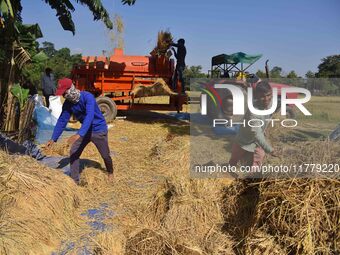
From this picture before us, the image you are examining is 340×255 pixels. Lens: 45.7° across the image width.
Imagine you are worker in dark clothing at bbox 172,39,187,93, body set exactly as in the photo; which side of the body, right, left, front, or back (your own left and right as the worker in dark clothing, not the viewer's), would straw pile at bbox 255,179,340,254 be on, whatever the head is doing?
left

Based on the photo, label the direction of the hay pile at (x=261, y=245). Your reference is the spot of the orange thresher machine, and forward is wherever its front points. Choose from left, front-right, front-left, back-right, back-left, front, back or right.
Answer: right

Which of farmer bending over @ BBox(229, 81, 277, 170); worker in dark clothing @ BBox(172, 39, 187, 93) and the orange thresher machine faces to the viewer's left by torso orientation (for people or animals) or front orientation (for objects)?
the worker in dark clothing

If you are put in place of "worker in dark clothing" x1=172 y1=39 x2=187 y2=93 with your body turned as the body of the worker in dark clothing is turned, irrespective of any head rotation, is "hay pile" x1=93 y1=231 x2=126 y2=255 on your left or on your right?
on your left

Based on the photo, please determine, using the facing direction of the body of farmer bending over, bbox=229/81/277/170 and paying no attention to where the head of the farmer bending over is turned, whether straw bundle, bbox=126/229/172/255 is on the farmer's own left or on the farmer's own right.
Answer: on the farmer's own right

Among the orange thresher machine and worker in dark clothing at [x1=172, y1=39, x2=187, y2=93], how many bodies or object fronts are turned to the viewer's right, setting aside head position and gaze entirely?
1

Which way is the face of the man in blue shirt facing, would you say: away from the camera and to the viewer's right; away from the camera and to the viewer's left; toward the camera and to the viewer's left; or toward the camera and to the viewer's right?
toward the camera and to the viewer's left

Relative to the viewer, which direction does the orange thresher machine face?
to the viewer's right

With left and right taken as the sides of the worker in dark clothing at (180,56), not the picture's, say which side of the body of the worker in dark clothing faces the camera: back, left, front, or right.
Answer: left

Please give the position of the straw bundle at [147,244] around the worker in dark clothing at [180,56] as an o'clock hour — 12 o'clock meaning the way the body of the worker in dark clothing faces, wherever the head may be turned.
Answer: The straw bundle is roughly at 9 o'clock from the worker in dark clothing.
